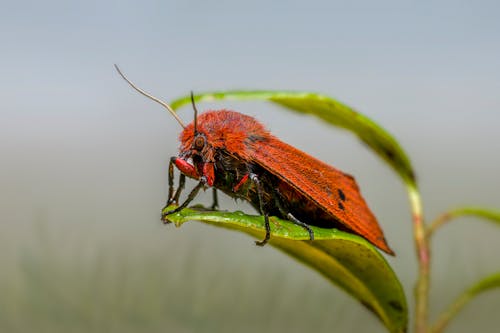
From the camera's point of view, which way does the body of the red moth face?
to the viewer's left
